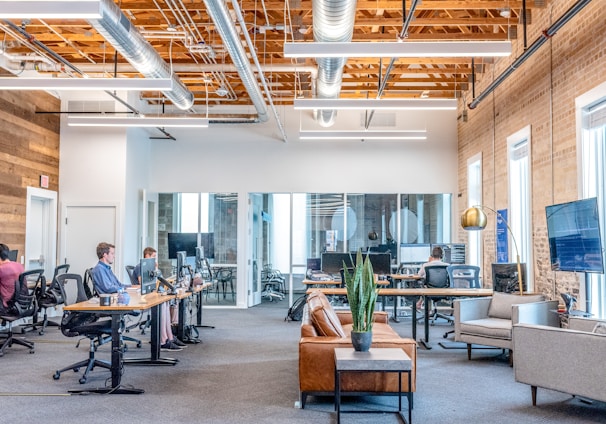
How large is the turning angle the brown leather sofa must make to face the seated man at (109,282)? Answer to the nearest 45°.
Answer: approximately 135° to its left

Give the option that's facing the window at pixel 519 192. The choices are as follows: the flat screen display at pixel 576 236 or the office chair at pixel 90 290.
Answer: the office chair

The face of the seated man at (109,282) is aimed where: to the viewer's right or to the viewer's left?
to the viewer's right

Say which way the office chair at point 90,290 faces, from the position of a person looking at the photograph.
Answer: facing to the right of the viewer

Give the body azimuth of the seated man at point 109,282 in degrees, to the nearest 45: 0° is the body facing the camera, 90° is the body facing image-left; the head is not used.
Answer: approximately 270°

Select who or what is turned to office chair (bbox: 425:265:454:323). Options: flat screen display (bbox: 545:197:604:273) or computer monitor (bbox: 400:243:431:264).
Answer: the computer monitor

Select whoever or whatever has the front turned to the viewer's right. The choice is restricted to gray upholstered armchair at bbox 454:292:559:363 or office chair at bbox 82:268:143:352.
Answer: the office chair

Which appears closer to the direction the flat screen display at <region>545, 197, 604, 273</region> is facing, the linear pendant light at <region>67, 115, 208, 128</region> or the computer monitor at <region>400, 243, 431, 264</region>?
the linear pendant light

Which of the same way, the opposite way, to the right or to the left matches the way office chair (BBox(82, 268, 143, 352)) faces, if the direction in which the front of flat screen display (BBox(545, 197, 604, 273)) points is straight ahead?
the opposite way

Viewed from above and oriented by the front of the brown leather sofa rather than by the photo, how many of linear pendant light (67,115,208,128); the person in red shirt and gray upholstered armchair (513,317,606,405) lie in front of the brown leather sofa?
1

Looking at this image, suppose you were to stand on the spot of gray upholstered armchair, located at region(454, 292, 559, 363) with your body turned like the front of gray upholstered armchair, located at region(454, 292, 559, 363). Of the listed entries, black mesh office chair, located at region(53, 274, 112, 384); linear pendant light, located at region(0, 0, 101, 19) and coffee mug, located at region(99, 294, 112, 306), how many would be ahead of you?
3

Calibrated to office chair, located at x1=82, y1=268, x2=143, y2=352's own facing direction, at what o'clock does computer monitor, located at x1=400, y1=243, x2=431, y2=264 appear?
The computer monitor is roughly at 11 o'clock from the office chair.
